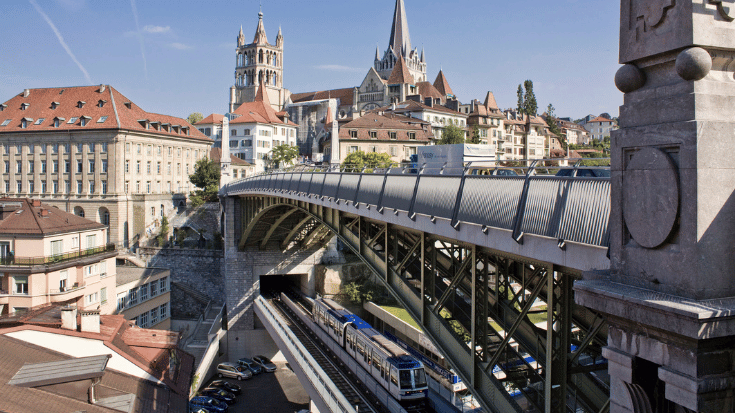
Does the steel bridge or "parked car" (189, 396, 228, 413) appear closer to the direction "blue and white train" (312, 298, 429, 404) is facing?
the steel bridge

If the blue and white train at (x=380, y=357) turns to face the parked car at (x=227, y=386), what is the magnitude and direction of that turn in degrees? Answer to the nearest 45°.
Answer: approximately 180°

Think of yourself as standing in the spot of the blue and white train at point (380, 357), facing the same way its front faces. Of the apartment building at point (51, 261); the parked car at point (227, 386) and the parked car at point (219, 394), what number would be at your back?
3

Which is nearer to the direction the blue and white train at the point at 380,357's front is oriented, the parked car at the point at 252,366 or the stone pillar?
the stone pillar

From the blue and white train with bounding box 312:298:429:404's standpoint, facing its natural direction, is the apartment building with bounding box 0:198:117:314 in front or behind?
behind

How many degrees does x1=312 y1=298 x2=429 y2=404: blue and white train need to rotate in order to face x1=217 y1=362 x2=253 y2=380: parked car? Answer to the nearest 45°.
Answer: approximately 180°

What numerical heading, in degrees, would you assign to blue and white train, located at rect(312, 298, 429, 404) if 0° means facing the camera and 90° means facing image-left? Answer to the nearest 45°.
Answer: approximately 315°
